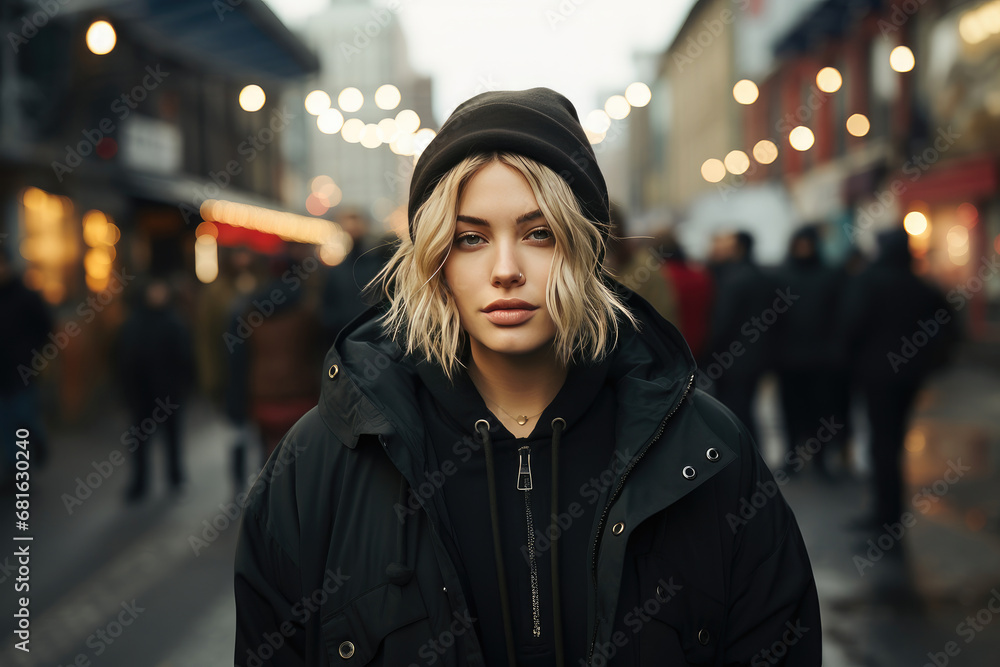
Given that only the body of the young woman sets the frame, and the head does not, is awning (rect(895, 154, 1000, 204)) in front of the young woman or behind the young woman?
behind

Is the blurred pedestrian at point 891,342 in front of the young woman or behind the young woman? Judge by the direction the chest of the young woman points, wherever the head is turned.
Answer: behind

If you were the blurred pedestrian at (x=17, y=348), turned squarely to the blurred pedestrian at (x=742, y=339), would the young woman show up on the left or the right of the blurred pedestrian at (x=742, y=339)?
right

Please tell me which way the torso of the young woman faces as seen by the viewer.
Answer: toward the camera

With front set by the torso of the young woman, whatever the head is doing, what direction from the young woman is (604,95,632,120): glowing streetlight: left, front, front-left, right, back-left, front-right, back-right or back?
back

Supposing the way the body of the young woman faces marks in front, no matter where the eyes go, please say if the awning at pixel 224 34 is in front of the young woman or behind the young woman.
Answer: behind

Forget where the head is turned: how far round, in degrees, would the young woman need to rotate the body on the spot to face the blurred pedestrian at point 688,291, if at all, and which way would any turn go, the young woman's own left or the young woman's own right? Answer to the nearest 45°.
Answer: approximately 180°

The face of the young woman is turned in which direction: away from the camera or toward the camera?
toward the camera

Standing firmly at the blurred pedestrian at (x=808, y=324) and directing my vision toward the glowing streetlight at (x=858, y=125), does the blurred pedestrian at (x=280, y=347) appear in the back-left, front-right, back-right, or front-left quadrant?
back-left
